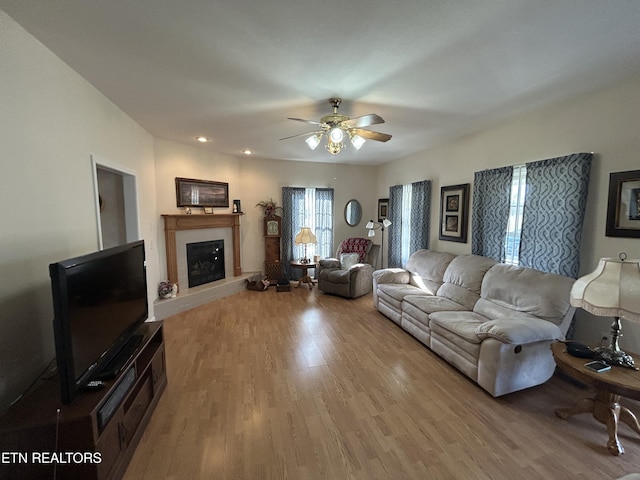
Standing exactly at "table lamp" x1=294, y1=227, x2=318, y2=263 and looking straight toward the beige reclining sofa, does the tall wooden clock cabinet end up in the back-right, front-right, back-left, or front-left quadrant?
back-right

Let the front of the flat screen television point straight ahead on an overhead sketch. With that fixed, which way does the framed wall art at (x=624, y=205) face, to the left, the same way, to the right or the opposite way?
the opposite way

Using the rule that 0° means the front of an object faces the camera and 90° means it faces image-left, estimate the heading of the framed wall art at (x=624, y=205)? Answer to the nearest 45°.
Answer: approximately 45°

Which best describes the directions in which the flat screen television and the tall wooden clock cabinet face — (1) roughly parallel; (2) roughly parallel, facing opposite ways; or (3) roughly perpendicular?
roughly perpendicular

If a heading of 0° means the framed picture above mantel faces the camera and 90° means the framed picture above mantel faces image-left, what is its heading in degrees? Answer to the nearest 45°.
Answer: approximately 315°

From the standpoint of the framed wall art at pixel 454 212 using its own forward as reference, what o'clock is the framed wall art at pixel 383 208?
the framed wall art at pixel 383 208 is roughly at 3 o'clock from the framed wall art at pixel 454 212.

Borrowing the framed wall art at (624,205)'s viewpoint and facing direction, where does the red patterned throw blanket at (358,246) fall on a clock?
The red patterned throw blanket is roughly at 2 o'clock from the framed wall art.

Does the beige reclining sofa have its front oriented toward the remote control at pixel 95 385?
yes

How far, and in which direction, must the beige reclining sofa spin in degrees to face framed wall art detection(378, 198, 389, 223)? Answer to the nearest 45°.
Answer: approximately 90° to its right
